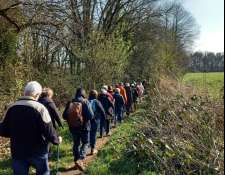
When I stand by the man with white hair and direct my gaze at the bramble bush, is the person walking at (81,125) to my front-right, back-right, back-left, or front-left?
front-left

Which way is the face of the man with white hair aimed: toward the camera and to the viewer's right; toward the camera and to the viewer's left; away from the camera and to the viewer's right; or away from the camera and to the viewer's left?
away from the camera and to the viewer's right

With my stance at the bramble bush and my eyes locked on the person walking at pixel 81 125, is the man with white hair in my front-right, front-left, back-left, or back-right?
front-left

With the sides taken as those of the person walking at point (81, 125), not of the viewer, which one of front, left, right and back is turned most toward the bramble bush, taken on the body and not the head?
right

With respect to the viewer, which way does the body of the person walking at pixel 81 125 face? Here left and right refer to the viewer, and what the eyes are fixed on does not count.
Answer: facing away from the viewer and to the right of the viewer

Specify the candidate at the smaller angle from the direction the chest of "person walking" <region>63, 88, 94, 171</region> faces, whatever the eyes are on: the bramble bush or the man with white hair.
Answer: the bramble bush
